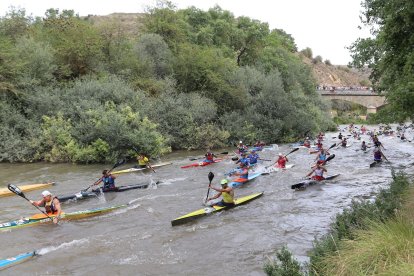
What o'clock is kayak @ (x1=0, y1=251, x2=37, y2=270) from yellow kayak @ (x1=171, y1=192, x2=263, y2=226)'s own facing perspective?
The kayak is roughly at 12 o'clock from the yellow kayak.

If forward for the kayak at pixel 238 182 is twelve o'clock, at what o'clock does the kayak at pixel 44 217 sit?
the kayak at pixel 44 217 is roughly at 12 o'clock from the kayak at pixel 238 182.

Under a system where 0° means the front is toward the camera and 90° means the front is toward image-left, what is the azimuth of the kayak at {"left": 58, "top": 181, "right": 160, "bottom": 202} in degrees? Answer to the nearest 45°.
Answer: approximately 90°

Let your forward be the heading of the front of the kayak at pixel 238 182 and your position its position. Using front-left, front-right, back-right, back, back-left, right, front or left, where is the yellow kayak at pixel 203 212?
front-left

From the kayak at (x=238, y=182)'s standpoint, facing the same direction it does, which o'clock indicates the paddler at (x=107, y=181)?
The paddler is roughly at 1 o'clock from the kayak.

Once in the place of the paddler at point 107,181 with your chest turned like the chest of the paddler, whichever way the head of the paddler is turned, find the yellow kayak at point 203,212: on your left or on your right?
on your left

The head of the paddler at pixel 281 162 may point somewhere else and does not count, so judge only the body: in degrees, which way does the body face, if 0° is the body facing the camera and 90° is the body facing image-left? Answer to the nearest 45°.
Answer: approximately 45°

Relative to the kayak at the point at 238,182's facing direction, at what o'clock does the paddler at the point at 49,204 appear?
The paddler is roughly at 12 o'clock from the kayak.

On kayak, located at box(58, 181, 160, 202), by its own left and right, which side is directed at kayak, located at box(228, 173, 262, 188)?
back

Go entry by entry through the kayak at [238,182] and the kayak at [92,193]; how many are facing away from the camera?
0

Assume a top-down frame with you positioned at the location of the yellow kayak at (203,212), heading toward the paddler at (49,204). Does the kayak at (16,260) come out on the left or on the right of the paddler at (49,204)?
left
